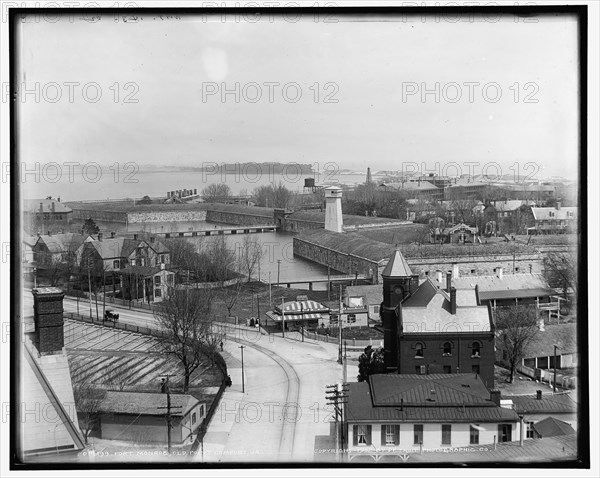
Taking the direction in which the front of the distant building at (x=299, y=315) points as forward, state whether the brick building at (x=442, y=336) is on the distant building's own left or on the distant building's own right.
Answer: on the distant building's own left

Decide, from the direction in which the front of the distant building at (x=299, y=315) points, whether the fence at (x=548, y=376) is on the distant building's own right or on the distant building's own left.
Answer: on the distant building's own left

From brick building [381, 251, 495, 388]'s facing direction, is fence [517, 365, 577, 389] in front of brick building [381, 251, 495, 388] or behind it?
behind

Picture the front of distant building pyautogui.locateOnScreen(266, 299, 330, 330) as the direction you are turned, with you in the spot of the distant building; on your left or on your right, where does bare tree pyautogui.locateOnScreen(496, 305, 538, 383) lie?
on your left

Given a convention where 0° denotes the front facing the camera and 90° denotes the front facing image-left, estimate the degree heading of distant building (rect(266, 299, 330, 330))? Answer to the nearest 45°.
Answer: approximately 0°
